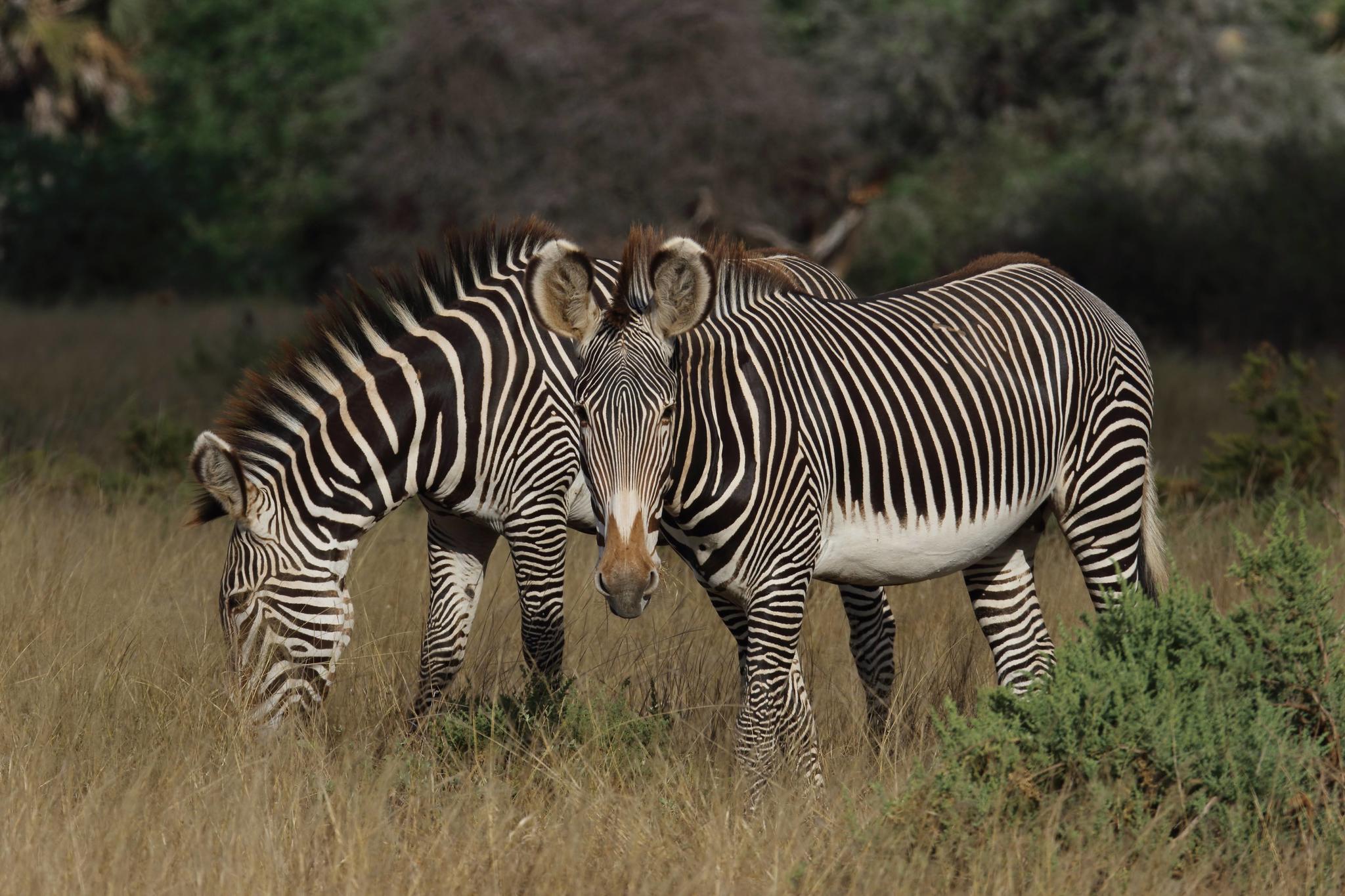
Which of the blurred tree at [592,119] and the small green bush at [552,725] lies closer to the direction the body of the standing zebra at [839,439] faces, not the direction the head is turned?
the small green bush

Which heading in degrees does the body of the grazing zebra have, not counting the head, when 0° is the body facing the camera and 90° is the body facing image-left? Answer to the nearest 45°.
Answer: approximately 90°

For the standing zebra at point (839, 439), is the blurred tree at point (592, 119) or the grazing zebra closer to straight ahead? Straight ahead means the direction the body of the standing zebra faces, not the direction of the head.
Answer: the grazing zebra

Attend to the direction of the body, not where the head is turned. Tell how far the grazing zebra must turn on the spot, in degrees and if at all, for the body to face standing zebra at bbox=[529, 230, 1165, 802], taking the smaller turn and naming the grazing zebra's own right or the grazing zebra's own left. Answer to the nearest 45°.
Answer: approximately 135° to the grazing zebra's own left

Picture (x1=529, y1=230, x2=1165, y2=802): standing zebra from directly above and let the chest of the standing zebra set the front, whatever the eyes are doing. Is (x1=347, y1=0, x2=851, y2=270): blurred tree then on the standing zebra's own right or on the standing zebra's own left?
on the standing zebra's own right

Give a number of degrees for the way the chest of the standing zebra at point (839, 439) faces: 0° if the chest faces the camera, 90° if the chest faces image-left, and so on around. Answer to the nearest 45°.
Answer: approximately 45°

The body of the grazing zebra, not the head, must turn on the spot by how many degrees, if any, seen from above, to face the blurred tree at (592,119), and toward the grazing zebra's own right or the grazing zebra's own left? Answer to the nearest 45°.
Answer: approximately 90° to the grazing zebra's own right
